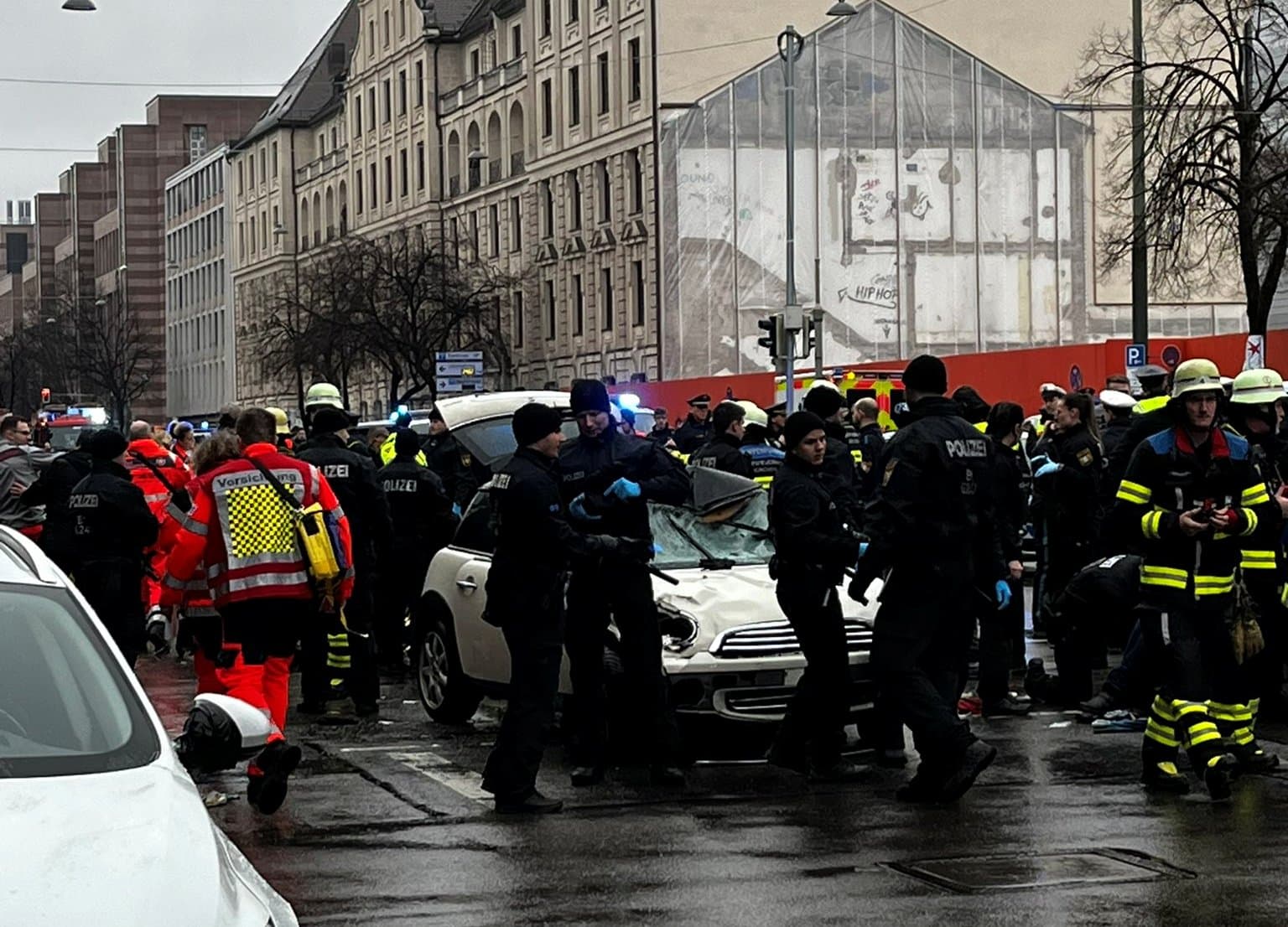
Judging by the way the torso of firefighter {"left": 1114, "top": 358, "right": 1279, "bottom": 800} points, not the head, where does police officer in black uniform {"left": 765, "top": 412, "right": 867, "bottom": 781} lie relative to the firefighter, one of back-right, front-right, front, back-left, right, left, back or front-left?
right

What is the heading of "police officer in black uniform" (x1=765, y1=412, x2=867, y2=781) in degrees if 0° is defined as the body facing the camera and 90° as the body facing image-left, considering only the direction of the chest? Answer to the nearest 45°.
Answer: approximately 270°

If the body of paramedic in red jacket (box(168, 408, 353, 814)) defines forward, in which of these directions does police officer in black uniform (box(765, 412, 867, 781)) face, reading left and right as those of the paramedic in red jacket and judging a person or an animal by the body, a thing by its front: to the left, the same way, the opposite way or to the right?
to the right

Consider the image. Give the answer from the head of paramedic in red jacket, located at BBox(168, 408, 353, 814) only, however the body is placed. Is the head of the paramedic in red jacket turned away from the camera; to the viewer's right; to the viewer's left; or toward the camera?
away from the camera

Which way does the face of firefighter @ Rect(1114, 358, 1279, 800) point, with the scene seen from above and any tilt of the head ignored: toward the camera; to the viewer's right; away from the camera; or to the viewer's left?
toward the camera

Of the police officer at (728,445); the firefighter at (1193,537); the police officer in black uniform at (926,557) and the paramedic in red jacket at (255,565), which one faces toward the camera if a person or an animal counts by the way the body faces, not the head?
the firefighter

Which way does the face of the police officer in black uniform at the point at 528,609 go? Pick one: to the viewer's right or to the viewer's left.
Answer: to the viewer's right

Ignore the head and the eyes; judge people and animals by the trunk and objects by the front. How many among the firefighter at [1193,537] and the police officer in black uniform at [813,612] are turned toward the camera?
1

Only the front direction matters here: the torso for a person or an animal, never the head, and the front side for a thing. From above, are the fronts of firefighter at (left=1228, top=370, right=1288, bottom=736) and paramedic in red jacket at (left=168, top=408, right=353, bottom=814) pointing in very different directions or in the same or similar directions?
very different directions

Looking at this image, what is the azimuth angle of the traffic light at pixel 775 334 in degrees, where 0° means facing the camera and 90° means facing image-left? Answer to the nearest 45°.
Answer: approximately 90°

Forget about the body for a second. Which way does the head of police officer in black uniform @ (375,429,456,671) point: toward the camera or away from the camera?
away from the camera

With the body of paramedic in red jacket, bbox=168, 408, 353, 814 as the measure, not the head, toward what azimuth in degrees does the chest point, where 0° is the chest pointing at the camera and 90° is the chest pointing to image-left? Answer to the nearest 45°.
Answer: approximately 180°

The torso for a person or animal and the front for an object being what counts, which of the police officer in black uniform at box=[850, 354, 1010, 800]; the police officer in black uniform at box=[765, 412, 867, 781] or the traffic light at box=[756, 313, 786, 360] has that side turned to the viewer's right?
the police officer in black uniform at box=[765, 412, 867, 781]

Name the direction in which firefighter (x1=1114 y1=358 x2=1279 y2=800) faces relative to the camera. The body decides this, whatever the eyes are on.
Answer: toward the camera
